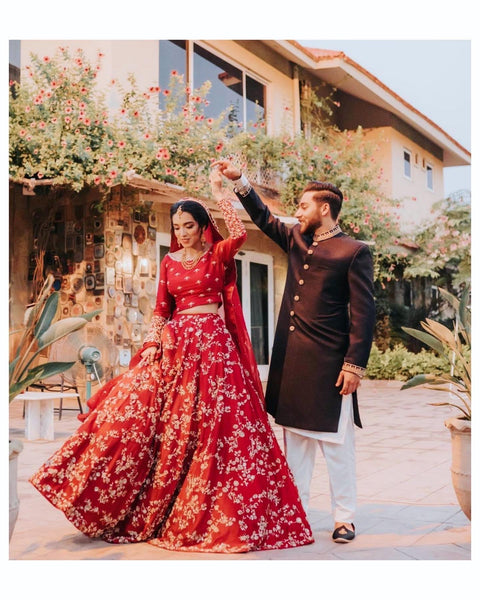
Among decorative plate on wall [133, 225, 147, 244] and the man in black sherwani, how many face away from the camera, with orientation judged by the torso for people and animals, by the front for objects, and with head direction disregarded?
0

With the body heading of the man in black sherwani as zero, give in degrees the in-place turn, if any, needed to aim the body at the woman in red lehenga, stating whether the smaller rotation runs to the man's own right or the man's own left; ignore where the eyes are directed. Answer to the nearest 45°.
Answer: approximately 45° to the man's own right

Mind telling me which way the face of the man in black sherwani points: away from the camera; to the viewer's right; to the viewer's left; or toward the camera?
to the viewer's left

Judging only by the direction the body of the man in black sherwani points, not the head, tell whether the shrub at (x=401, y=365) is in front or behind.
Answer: behind

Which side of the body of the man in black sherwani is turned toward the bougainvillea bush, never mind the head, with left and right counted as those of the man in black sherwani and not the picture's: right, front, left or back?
right

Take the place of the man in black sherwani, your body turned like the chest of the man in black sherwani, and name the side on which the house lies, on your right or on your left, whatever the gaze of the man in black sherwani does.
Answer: on your right

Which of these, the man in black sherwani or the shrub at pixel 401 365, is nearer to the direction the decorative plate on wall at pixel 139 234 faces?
the man in black sherwani

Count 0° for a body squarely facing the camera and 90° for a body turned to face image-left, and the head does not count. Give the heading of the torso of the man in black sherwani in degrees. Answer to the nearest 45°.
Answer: approximately 45°

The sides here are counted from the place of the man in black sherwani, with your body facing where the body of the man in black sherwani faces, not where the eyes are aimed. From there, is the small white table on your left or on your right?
on your right

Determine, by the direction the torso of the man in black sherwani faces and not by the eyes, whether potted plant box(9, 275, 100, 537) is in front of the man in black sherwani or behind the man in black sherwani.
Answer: in front

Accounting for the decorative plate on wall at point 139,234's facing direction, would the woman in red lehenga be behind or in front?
in front

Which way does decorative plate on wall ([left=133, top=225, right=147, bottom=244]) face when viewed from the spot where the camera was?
facing the viewer
